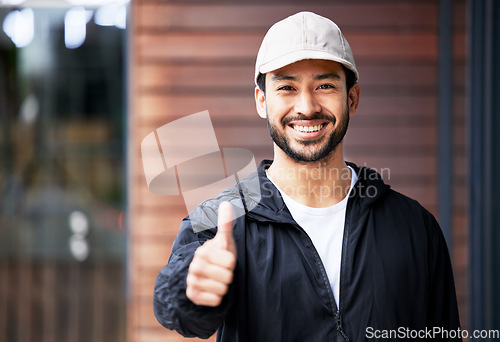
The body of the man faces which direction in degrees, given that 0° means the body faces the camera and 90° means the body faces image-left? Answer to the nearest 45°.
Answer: approximately 0°
